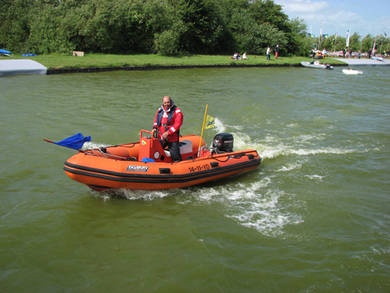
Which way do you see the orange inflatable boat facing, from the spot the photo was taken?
facing the viewer and to the left of the viewer

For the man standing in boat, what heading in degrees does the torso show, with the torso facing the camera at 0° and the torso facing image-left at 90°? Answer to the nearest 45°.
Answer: approximately 45°
